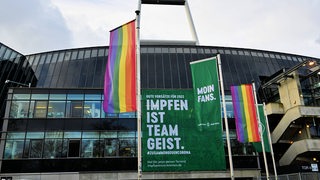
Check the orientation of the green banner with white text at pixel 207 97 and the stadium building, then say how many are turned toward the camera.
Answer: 2

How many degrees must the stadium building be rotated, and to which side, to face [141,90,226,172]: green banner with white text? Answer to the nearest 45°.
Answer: approximately 45° to its left

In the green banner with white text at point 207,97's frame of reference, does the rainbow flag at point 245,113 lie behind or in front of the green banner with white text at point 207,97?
behind

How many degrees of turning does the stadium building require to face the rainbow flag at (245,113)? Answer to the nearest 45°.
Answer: approximately 45° to its left

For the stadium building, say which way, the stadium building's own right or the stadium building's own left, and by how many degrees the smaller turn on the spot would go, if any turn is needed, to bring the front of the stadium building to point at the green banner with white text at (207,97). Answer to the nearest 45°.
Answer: approximately 45° to the stadium building's own left

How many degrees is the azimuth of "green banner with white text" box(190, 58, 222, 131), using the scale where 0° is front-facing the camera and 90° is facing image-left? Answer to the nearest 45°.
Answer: approximately 0°

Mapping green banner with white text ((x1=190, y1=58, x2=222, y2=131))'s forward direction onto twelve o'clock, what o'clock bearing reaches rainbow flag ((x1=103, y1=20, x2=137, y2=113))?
The rainbow flag is roughly at 2 o'clock from the green banner with white text.

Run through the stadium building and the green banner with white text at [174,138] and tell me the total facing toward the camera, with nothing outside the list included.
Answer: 2
